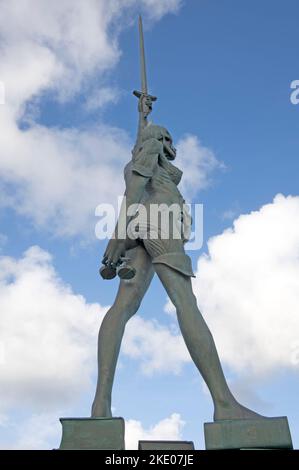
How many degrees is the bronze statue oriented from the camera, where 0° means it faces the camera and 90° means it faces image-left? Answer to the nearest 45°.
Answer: approximately 270°
